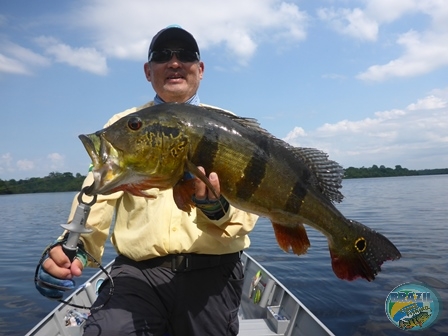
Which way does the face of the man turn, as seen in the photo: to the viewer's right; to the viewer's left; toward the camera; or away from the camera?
toward the camera

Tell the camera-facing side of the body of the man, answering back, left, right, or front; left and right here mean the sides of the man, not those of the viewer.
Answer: front

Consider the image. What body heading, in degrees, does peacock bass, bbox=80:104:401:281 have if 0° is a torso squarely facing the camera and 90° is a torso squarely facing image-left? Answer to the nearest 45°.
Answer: approximately 90°
